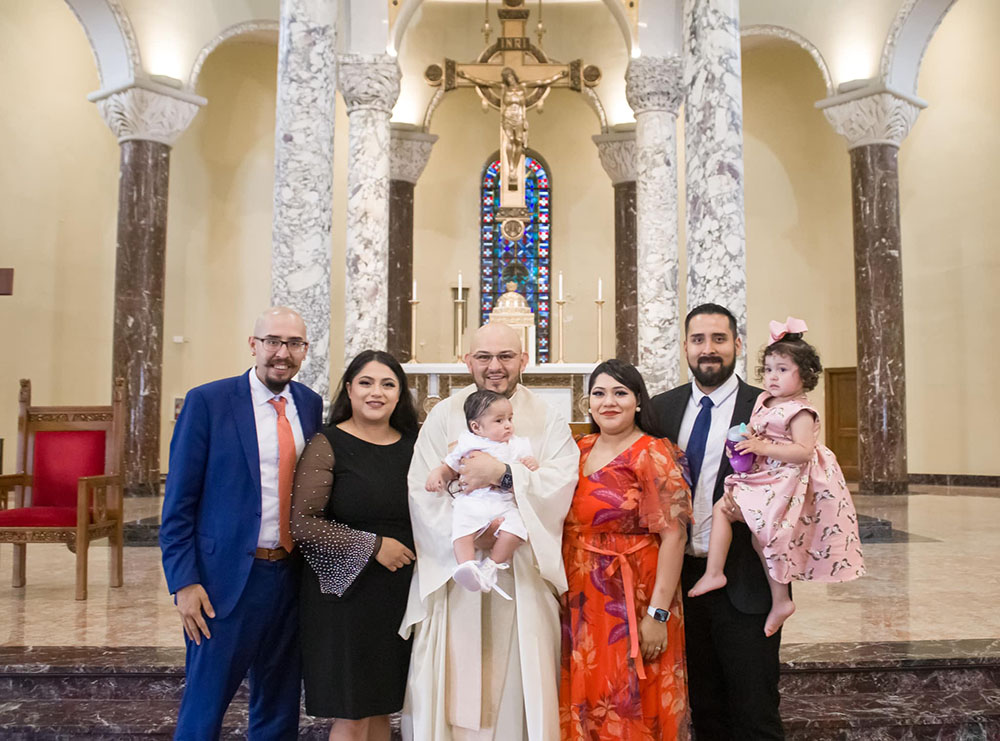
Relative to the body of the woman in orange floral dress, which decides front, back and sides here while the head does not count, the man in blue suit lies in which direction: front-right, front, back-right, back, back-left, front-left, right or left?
front-right

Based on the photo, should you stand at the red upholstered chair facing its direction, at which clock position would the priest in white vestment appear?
The priest in white vestment is roughly at 10 o'clock from the red upholstered chair.

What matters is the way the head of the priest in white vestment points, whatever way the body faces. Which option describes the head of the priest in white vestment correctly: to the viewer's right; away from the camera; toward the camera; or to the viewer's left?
toward the camera

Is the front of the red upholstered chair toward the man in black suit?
no

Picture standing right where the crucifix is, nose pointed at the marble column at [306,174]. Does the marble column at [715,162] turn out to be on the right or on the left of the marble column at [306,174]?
left

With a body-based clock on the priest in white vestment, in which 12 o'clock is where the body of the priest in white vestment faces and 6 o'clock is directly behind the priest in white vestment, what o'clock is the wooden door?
The wooden door is roughly at 7 o'clock from the priest in white vestment.

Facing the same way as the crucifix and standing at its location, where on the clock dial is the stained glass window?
The stained glass window is roughly at 6 o'clock from the crucifix.

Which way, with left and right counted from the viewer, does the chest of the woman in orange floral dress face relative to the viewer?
facing the viewer and to the left of the viewer

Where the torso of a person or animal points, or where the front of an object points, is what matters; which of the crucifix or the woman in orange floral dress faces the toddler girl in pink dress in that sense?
the crucifix

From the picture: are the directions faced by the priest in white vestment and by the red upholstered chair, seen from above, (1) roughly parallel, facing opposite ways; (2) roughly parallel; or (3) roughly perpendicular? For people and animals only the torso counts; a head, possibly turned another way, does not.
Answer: roughly parallel

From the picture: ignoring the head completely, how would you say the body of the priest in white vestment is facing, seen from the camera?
toward the camera

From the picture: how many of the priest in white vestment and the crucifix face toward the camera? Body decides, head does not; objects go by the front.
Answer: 2

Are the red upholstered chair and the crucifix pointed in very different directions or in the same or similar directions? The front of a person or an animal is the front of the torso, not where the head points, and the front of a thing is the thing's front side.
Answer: same or similar directions

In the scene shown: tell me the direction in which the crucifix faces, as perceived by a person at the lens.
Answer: facing the viewer

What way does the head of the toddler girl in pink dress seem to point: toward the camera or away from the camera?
toward the camera

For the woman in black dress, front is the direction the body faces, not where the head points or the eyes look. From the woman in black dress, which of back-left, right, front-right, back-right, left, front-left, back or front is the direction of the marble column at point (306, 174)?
back-left
